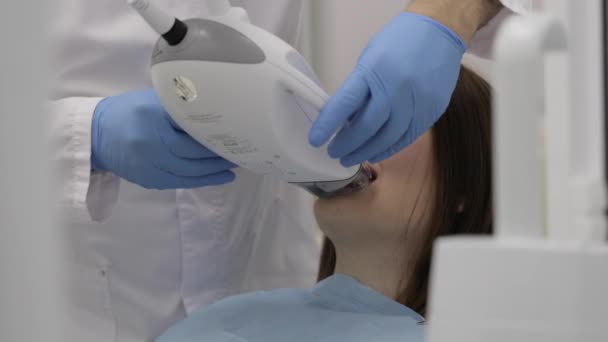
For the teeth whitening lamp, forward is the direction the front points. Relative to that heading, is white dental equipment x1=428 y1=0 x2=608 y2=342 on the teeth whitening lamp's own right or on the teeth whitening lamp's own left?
on the teeth whitening lamp's own right

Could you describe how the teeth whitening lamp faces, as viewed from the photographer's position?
facing to the right of the viewer
